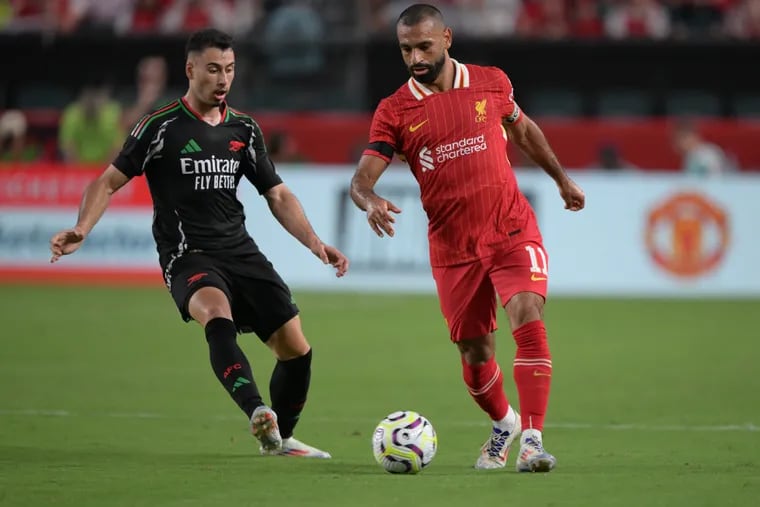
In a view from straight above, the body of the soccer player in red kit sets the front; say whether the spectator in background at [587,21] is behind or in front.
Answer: behind

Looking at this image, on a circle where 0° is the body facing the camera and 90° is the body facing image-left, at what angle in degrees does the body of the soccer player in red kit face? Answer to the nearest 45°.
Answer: approximately 0°

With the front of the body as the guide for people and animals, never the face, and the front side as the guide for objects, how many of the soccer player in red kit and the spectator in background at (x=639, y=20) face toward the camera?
2

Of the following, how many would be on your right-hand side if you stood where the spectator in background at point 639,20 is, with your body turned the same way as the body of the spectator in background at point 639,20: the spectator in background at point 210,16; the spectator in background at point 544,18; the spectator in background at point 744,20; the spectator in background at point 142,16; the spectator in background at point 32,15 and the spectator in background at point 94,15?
5

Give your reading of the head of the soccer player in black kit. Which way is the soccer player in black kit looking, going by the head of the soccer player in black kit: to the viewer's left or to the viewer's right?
to the viewer's right

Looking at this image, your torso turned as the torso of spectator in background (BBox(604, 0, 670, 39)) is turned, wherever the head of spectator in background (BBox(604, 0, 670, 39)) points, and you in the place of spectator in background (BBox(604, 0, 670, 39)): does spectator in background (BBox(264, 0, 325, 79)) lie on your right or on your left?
on your right

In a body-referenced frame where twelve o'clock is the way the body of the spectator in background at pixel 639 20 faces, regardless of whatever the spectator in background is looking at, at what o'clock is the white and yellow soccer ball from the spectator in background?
The white and yellow soccer ball is roughly at 12 o'clock from the spectator in background.

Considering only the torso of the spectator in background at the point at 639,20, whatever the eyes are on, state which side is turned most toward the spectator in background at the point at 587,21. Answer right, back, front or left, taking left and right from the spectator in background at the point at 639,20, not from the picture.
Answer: right

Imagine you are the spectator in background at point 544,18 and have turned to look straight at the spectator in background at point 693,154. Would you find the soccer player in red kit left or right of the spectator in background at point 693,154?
right

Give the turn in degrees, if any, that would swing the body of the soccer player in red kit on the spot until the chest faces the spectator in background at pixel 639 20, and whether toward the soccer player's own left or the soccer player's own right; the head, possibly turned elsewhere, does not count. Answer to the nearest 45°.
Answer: approximately 180°

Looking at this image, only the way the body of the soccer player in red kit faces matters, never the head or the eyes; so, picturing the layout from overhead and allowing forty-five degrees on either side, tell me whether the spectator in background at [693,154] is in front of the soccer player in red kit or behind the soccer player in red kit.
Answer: behind

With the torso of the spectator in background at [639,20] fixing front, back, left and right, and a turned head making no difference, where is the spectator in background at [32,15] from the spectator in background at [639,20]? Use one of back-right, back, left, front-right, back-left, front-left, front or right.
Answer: right
